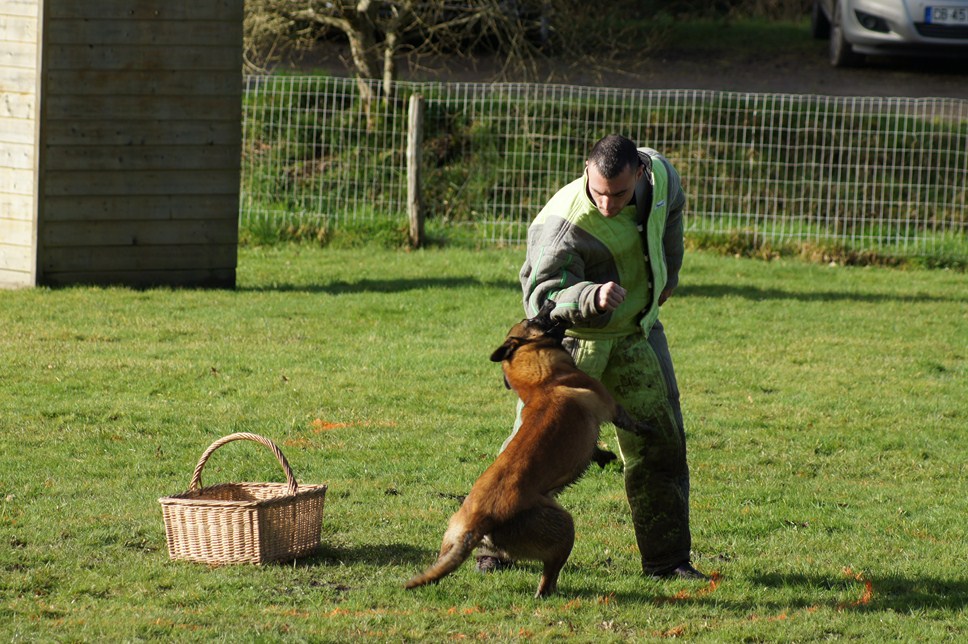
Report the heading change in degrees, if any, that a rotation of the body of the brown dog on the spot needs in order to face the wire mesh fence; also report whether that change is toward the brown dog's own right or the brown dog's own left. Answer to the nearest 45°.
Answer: approximately 45° to the brown dog's own left

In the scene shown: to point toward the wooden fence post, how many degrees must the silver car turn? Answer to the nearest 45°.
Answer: approximately 90° to its right

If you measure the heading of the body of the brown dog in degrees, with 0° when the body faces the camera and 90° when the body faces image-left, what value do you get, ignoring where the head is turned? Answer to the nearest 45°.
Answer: approximately 225°

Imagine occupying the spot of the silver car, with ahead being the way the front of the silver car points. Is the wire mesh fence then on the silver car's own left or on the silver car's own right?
on the silver car's own right

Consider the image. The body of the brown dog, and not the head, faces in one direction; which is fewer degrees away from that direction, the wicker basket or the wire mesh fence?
the wire mesh fence

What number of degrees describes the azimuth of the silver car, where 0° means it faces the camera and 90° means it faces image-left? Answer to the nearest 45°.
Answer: approximately 315°

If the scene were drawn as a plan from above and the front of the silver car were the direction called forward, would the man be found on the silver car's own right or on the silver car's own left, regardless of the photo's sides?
on the silver car's own right

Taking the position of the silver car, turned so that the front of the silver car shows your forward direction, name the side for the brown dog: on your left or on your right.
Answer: on your right
